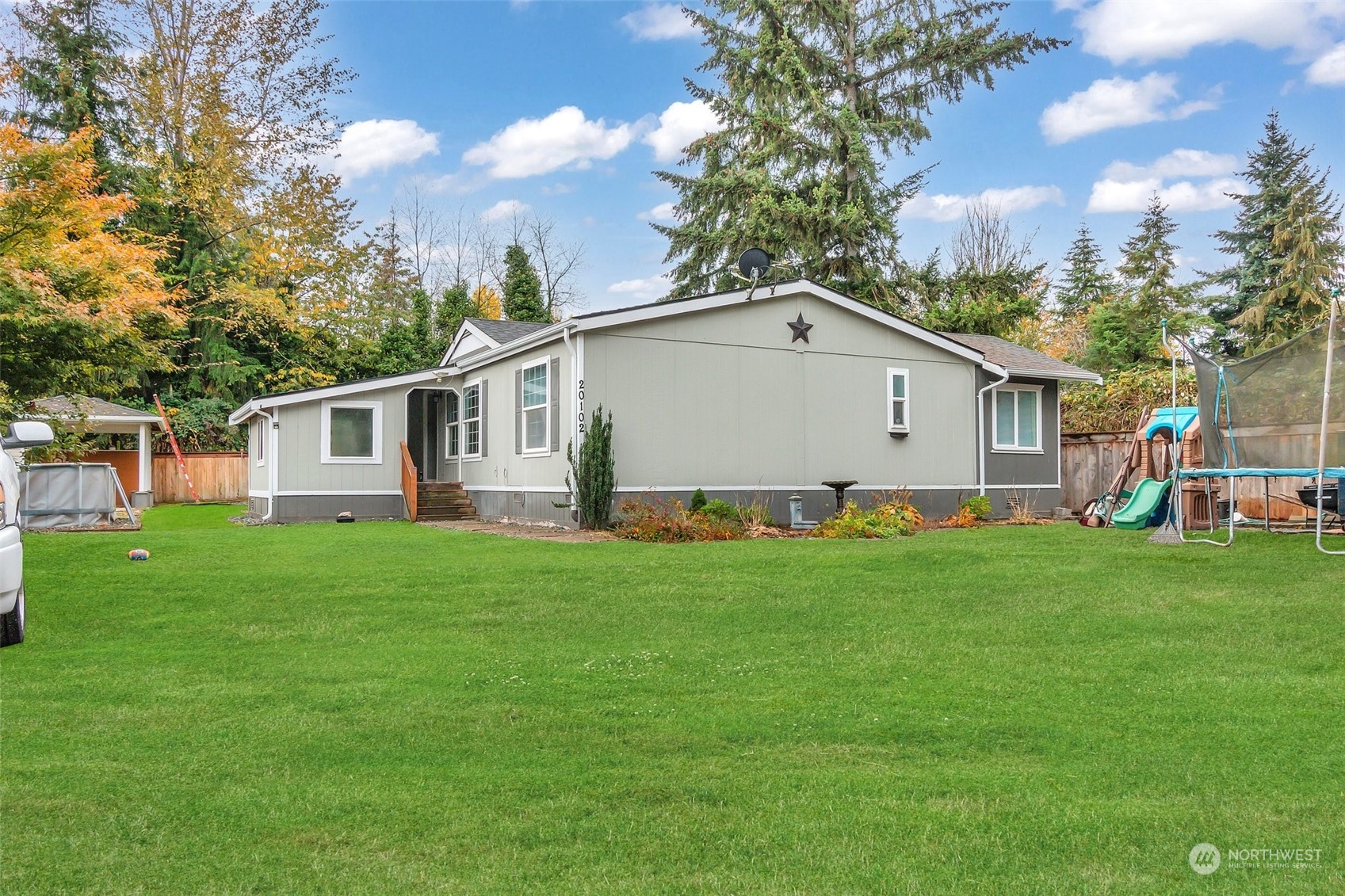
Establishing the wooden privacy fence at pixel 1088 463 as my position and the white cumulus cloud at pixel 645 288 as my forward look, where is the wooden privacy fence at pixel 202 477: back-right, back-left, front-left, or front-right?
front-left

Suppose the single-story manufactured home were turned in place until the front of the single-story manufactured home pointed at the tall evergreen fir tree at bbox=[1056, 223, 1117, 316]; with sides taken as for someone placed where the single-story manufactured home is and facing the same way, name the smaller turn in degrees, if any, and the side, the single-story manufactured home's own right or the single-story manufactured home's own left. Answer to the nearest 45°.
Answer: approximately 180°

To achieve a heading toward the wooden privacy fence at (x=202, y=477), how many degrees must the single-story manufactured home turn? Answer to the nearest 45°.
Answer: approximately 90° to its right

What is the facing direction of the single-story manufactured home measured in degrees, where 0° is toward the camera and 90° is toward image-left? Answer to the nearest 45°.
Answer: approximately 45°

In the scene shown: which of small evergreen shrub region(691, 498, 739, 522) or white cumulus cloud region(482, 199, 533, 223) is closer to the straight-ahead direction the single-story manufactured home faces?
the small evergreen shrub

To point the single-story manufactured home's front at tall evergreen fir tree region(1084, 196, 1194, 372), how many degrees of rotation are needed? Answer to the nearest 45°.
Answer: approximately 180°

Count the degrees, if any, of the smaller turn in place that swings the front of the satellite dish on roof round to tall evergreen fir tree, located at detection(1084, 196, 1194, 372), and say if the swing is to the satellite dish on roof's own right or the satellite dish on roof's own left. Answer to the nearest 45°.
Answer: approximately 135° to the satellite dish on roof's own left

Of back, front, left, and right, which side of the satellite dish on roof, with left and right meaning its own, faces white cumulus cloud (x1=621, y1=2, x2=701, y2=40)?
back

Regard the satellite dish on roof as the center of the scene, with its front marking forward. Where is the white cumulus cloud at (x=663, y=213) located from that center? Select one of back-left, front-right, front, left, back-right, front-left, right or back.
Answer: back
